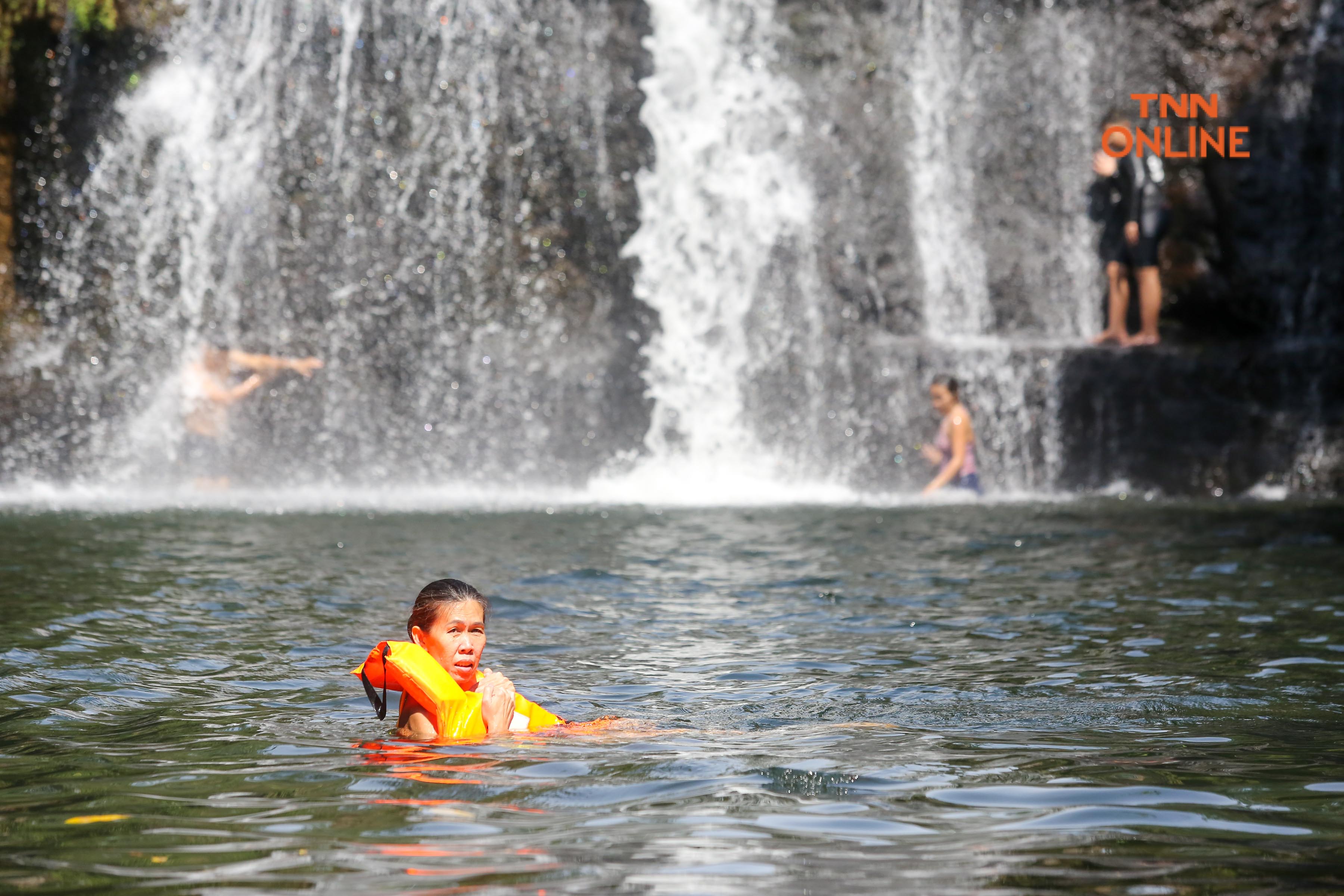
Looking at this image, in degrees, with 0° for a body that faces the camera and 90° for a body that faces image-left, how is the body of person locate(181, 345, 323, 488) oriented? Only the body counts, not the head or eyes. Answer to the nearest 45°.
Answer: approximately 270°

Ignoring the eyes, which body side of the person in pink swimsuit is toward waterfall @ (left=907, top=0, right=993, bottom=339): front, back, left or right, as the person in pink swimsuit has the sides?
right

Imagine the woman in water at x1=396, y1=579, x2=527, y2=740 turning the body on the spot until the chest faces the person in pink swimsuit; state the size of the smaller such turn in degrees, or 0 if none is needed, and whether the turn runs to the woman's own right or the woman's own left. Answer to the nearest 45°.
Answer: approximately 90° to the woman's own left

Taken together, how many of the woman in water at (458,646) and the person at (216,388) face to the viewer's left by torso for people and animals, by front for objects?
0

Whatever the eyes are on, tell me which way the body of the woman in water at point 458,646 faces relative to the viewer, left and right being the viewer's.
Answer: facing the viewer and to the right of the viewer

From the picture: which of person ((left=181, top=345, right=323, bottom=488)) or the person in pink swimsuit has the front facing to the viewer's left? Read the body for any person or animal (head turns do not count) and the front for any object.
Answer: the person in pink swimsuit

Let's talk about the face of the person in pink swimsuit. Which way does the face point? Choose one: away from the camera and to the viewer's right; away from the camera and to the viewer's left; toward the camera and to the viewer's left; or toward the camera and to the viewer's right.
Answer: toward the camera and to the viewer's left

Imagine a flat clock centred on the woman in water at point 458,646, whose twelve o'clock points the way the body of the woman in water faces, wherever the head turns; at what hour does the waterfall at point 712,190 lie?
The waterfall is roughly at 8 o'clock from the woman in water.

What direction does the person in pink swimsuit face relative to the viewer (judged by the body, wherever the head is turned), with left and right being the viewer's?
facing to the left of the viewer

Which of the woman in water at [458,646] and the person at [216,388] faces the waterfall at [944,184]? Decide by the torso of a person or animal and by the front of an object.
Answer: the person

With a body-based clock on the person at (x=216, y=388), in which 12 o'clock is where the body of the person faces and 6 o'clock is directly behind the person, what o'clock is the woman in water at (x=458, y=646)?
The woman in water is roughly at 3 o'clock from the person.

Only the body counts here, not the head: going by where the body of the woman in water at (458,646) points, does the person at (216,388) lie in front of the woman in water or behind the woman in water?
behind
